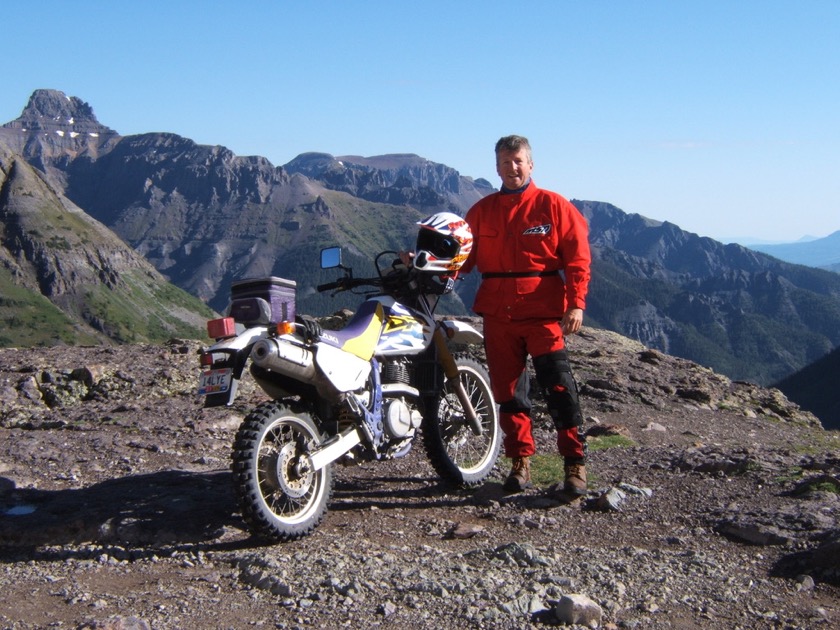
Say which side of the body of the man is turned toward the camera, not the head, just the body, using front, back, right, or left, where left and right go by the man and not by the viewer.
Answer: front

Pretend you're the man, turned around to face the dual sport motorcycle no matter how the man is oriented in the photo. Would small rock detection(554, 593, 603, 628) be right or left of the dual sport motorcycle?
left

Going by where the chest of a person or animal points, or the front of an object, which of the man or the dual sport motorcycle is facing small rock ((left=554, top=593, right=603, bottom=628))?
the man

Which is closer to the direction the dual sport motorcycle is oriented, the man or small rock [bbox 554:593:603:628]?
the man

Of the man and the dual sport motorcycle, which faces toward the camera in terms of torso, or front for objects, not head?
the man

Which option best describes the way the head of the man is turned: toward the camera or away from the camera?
toward the camera

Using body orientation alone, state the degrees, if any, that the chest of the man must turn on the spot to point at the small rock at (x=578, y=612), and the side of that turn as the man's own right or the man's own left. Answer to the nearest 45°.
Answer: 0° — they already face it

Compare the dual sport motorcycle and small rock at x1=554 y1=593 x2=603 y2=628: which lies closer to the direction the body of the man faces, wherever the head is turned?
the small rock

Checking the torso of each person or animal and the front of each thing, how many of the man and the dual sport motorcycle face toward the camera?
1

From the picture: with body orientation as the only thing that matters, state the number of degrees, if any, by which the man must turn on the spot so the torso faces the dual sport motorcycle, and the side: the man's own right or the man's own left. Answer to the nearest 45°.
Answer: approximately 45° to the man's own right

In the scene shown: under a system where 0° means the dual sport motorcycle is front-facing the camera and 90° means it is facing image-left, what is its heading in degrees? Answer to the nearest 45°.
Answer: approximately 225°
